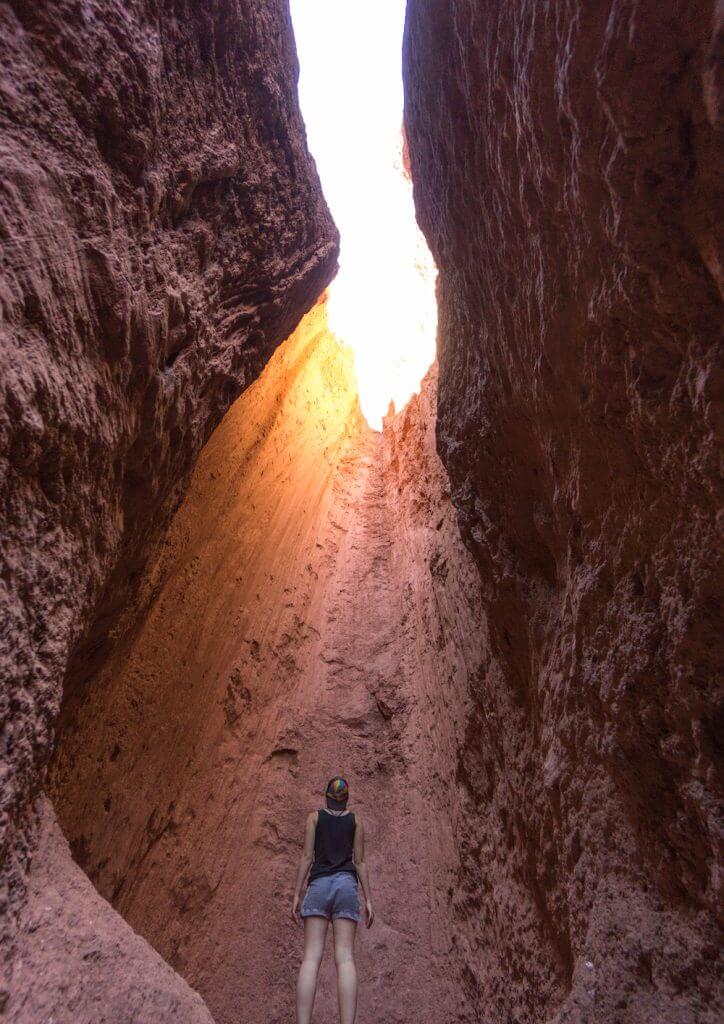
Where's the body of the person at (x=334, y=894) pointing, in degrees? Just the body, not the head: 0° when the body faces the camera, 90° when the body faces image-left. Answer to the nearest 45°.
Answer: approximately 180°
